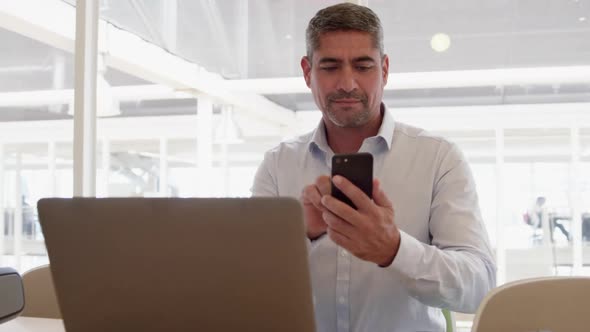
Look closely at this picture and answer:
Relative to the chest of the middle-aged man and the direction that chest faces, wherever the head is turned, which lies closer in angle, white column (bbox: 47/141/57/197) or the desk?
the desk

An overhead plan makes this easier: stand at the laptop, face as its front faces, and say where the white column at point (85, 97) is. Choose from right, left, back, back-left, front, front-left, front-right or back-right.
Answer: front

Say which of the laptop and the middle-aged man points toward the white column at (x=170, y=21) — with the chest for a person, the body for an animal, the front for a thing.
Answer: the laptop

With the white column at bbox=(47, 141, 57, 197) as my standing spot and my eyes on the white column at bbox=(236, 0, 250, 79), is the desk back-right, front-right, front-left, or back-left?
front-right

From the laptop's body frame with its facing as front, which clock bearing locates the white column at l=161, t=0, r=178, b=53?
The white column is roughly at 12 o'clock from the laptop.

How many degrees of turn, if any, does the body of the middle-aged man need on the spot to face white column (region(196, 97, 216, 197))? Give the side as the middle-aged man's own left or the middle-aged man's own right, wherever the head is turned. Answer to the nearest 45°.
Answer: approximately 135° to the middle-aged man's own right

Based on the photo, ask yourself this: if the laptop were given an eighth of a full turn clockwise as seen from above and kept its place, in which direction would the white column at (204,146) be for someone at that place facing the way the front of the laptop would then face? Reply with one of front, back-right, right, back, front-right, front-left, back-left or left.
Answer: front-left

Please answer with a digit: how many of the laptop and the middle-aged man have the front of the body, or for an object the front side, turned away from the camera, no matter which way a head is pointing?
1

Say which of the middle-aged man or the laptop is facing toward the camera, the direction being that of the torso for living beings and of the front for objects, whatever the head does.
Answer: the middle-aged man

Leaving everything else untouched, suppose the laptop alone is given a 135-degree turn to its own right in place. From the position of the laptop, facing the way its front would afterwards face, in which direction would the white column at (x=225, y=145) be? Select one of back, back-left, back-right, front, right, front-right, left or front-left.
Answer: back-left

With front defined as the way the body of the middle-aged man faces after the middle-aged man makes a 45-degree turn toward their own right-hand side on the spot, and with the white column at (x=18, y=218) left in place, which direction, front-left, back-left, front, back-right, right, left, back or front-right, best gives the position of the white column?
right

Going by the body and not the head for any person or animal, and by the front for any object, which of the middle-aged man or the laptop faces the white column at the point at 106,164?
the laptop

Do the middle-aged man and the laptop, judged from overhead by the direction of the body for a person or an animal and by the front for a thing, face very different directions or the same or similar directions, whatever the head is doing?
very different directions

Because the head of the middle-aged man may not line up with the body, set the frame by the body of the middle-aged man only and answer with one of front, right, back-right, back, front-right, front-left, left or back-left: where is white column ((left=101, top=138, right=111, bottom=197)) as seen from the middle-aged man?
back-right

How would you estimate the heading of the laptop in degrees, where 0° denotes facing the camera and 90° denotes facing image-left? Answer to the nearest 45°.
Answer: approximately 180°

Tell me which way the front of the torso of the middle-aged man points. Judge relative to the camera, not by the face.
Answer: toward the camera
